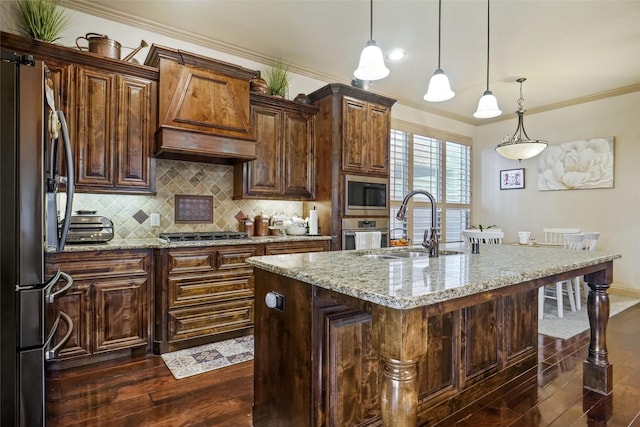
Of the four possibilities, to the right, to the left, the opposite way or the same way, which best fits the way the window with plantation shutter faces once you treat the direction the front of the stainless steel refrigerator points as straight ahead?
to the right

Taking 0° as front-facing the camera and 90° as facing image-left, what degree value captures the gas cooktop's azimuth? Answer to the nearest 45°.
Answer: approximately 0°

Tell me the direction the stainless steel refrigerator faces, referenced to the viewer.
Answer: facing to the right of the viewer

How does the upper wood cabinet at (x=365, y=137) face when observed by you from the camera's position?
facing the viewer and to the right of the viewer

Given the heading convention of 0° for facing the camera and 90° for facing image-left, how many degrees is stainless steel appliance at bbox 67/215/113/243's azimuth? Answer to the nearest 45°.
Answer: approximately 0°

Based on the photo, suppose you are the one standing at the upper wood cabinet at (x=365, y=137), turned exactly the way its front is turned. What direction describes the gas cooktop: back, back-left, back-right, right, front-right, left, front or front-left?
right

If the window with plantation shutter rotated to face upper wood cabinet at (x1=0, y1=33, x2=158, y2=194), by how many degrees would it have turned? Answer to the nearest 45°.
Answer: approximately 90° to its right

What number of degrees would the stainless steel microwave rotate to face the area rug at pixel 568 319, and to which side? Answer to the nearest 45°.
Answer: approximately 45° to its left

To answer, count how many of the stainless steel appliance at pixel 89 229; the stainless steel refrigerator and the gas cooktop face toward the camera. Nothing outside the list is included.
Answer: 2

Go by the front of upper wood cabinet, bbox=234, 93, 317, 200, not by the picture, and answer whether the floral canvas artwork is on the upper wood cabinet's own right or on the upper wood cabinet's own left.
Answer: on the upper wood cabinet's own left
